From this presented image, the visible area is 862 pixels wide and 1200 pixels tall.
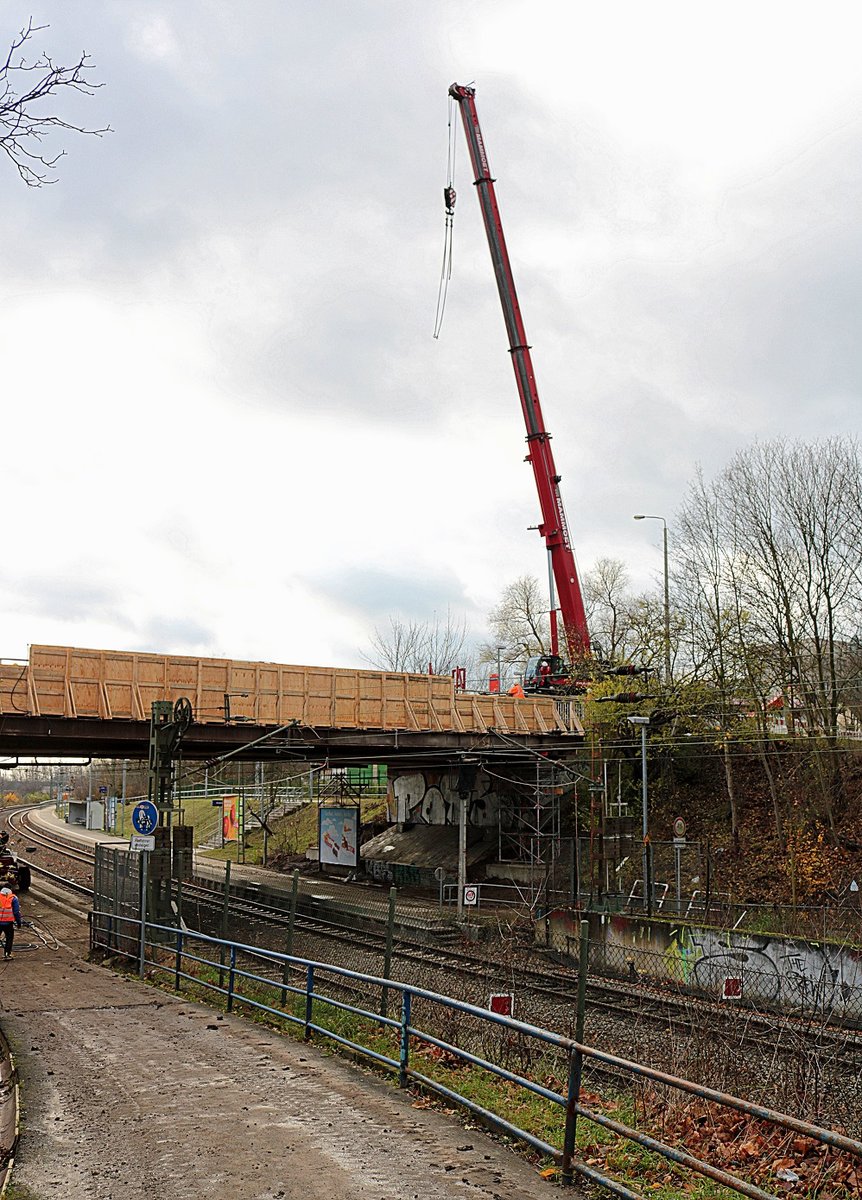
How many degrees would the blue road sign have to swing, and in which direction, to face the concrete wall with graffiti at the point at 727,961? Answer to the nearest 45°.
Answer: approximately 90° to its left

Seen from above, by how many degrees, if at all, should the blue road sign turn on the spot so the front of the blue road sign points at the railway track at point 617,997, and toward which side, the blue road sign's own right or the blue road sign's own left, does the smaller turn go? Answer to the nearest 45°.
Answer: approximately 90° to the blue road sign's own left

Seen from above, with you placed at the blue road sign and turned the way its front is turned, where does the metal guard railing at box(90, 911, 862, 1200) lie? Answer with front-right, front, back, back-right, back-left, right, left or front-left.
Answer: front

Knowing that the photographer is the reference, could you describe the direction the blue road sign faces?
facing the viewer

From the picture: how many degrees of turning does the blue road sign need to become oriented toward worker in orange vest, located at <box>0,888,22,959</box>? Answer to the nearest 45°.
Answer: approximately 135° to its right

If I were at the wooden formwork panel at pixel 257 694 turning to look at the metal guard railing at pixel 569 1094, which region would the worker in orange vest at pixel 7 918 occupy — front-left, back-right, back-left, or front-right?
front-right

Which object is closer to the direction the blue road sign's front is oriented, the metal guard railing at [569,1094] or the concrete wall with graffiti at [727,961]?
the metal guard railing

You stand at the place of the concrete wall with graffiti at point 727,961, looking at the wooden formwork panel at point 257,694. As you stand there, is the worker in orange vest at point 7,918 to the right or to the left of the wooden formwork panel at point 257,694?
left
